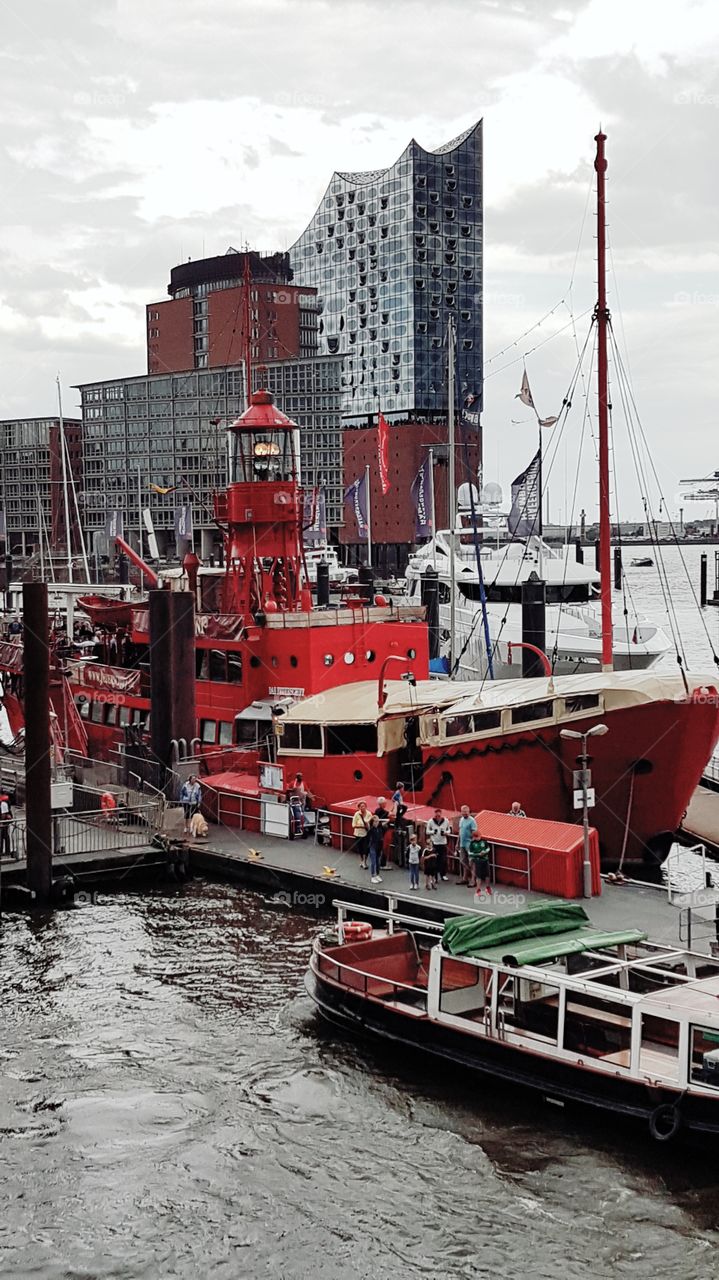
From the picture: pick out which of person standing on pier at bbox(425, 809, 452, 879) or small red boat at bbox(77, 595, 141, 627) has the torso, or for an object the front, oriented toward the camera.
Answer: the person standing on pier

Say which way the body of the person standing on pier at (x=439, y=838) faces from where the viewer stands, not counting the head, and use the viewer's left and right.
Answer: facing the viewer

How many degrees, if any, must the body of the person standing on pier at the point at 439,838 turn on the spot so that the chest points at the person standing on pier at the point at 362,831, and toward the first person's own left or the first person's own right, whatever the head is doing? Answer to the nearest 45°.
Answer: approximately 135° to the first person's own right

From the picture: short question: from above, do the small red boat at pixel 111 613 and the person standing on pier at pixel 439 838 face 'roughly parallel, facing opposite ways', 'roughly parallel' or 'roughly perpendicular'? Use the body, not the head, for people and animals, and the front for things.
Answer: roughly perpendicular

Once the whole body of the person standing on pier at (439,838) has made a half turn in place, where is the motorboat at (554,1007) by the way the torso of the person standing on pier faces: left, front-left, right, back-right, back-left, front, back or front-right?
back

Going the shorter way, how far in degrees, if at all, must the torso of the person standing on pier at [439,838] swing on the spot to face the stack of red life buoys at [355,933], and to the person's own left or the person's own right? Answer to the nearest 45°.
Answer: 0° — they already face it
